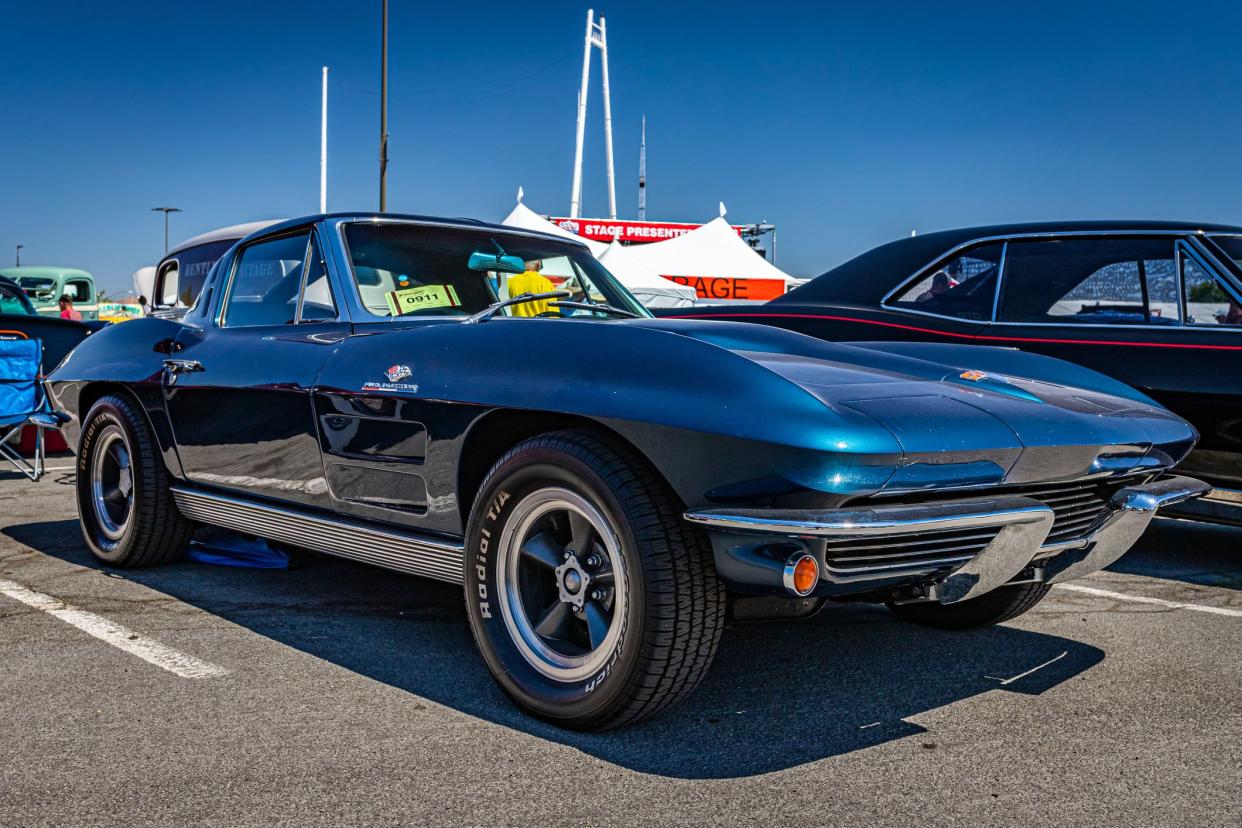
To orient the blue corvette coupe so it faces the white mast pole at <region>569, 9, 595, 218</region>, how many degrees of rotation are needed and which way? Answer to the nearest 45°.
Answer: approximately 135° to its left

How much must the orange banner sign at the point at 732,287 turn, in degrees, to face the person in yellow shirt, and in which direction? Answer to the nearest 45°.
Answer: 0° — it already faces them

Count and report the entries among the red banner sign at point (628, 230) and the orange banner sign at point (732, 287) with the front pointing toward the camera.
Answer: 2

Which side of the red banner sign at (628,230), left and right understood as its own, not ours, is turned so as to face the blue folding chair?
front

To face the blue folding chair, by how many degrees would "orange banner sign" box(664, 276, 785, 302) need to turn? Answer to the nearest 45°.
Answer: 0° — it already faces it

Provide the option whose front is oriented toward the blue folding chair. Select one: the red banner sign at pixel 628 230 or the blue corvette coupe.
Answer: the red banner sign

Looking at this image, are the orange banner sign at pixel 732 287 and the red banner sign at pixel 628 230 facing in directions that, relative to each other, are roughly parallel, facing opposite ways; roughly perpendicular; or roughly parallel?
roughly parallel

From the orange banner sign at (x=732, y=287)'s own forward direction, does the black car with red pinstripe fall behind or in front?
in front

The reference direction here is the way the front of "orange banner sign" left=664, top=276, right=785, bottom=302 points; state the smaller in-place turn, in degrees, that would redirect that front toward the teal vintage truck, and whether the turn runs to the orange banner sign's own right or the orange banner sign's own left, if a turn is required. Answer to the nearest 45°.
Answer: approximately 90° to the orange banner sign's own right

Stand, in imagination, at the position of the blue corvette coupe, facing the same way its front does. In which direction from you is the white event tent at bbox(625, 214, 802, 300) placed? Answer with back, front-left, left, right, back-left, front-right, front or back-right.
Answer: back-left

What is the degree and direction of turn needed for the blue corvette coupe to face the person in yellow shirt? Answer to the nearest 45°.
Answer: approximately 135° to its left

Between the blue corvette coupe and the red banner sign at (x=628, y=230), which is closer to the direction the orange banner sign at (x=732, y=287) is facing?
the blue corvette coupe

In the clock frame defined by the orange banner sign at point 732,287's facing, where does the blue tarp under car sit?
The blue tarp under car is roughly at 12 o'clock from the orange banner sign.

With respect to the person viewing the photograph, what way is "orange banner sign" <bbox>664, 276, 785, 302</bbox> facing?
facing the viewer

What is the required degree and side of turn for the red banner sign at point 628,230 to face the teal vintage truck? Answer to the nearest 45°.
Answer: approximately 45° to its right
